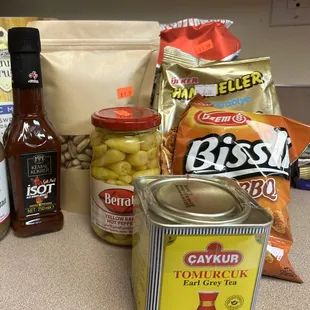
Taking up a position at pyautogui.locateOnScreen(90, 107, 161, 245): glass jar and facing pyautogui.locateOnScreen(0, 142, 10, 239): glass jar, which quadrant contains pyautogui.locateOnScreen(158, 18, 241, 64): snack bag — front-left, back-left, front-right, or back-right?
back-right

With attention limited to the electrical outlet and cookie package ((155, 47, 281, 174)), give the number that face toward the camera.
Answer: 2

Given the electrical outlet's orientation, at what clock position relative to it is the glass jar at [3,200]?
The glass jar is roughly at 1 o'clock from the electrical outlet.

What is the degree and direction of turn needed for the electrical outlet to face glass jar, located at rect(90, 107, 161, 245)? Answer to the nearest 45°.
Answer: approximately 45° to its right

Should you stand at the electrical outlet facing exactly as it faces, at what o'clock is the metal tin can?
The metal tin can is roughly at 12 o'clock from the electrical outlet.

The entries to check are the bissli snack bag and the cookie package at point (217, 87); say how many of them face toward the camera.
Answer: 2
